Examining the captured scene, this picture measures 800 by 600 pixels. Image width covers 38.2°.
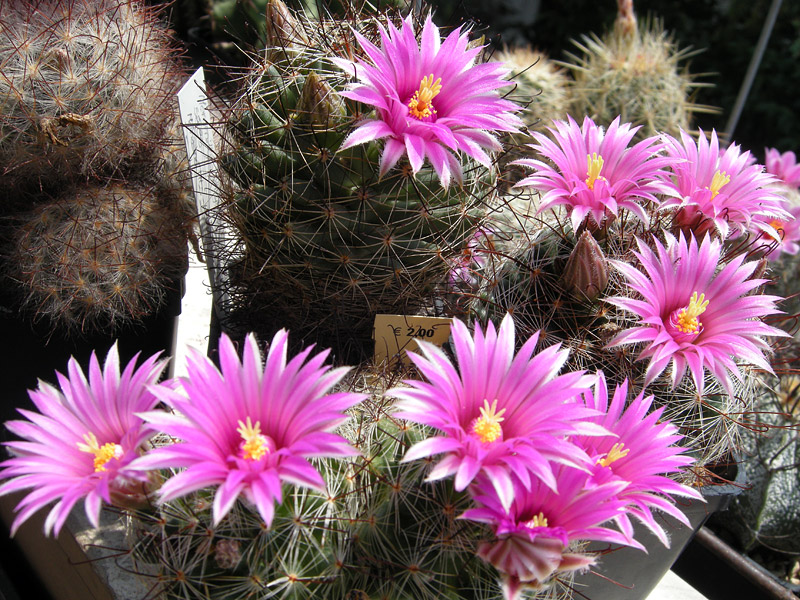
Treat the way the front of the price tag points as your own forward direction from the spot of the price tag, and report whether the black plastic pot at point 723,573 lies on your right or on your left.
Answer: on your left

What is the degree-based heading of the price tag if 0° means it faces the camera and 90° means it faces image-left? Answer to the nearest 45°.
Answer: approximately 0°

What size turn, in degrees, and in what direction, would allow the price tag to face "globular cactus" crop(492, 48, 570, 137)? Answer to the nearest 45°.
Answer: approximately 180°
